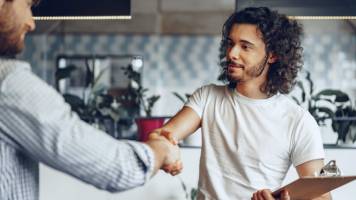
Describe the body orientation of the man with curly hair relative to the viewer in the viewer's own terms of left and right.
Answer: facing the viewer and to the left of the viewer

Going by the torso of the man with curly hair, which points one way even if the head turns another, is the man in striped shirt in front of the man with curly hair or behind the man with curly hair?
in front

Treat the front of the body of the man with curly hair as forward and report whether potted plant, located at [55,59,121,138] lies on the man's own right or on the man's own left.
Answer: on the man's own right

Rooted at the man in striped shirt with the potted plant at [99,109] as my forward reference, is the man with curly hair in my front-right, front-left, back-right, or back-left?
front-right

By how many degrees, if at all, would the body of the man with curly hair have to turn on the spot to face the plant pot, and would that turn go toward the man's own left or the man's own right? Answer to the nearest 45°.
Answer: approximately 90° to the man's own right

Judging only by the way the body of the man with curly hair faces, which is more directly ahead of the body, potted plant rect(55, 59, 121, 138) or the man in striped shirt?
the man in striped shirt
